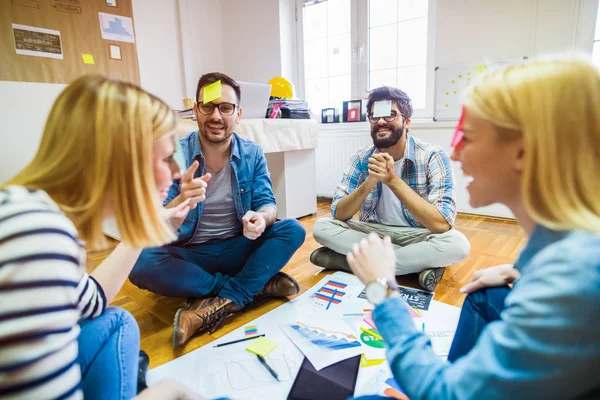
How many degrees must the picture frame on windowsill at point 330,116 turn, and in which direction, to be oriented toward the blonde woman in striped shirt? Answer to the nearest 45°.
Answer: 0° — it already faces them

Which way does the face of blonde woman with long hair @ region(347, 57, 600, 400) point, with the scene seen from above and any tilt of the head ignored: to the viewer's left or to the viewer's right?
to the viewer's left

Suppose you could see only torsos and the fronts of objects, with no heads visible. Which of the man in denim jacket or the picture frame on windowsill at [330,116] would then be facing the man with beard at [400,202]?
the picture frame on windowsill

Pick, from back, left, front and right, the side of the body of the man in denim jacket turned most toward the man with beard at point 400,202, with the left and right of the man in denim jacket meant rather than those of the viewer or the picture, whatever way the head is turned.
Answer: left

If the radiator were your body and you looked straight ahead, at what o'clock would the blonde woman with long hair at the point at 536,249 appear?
The blonde woman with long hair is roughly at 12 o'clock from the radiator.

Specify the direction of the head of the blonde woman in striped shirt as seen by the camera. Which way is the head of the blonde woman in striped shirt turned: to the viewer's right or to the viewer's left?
to the viewer's right

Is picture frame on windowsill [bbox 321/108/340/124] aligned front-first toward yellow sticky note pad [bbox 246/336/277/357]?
yes

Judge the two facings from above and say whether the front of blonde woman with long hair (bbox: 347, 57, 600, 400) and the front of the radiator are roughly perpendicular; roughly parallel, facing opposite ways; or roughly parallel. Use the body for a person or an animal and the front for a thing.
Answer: roughly perpendicular

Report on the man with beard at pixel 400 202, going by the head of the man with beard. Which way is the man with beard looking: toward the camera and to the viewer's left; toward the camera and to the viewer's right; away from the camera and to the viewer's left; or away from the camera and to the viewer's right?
toward the camera and to the viewer's left
